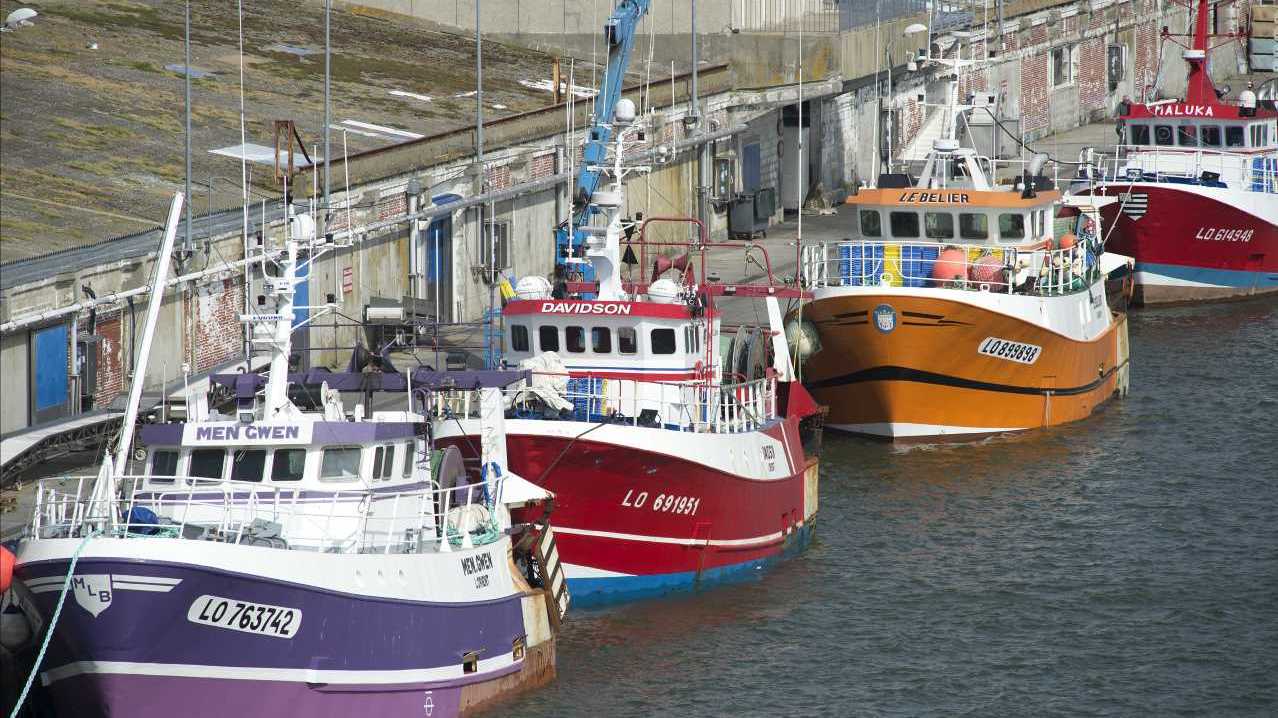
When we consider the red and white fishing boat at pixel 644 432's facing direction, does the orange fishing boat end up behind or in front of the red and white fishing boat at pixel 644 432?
behind

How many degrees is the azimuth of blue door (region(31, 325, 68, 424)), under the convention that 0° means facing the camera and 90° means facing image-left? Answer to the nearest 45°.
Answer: approximately 315°

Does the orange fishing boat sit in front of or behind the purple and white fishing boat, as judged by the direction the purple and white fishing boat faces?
behind

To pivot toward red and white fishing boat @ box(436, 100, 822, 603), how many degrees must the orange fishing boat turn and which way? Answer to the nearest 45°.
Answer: approximately 45° to its left

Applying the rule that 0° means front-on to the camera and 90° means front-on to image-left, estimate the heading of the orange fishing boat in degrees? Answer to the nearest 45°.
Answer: approximately 45°

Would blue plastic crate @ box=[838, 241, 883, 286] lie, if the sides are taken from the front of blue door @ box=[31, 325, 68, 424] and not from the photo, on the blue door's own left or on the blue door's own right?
on the blue door's own left

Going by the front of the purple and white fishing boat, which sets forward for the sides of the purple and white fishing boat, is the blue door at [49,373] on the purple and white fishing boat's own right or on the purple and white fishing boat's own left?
on the purple and white fishing boat's own right

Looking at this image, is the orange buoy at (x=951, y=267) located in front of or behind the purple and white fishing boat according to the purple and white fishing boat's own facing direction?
behind

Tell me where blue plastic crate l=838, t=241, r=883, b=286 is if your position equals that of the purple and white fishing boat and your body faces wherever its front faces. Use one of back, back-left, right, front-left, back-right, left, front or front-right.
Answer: back
